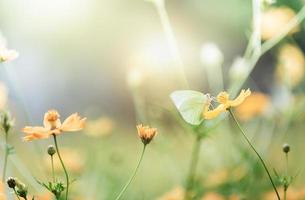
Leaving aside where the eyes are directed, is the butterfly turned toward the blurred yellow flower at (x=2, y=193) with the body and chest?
no

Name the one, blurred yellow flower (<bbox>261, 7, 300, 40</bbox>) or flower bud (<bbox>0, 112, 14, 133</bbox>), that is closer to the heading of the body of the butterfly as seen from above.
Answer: the blurred yellow flower

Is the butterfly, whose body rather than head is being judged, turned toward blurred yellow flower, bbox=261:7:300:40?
no

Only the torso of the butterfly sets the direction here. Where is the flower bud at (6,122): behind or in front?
behind

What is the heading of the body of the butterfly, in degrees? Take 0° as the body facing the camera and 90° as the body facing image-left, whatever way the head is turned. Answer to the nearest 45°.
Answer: approximately 270°

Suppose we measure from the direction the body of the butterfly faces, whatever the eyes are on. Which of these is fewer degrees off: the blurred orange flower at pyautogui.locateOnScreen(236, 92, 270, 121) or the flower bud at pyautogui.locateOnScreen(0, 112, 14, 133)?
the blurred orange flower
